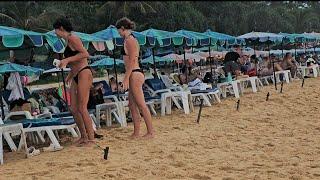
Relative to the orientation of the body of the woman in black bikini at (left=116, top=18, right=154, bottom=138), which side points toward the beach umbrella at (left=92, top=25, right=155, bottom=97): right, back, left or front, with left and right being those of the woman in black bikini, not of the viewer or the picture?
right

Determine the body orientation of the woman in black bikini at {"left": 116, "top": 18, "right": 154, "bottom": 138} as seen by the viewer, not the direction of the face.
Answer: to the viewer's left

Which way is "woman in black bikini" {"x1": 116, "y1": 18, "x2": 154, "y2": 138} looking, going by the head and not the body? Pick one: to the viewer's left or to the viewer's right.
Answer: to the viewer's left

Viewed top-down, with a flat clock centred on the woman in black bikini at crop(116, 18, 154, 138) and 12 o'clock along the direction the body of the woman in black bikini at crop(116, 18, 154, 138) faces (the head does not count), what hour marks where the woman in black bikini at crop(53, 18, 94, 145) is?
the woman in black bikini at crop(53, 18, 94, 145) is roughly at 11 o'clock from the woman in black bikini at crop(116, 18, 154, 138).

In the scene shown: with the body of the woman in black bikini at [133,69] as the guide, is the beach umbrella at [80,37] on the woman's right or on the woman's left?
on the woman's right

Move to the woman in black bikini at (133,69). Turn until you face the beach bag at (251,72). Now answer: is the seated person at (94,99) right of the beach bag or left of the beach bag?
left

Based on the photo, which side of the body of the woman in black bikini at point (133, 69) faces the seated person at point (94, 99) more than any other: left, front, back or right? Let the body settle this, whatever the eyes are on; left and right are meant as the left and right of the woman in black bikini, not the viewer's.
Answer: right

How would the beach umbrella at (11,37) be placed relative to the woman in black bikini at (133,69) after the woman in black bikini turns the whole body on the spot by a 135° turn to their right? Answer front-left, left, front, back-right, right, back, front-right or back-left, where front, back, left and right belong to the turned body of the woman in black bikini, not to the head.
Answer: back-left

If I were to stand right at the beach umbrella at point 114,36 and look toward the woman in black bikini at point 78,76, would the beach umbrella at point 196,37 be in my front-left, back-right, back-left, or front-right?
back-left

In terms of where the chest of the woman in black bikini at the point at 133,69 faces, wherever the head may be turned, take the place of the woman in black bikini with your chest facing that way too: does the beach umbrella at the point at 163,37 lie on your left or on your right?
on your right
